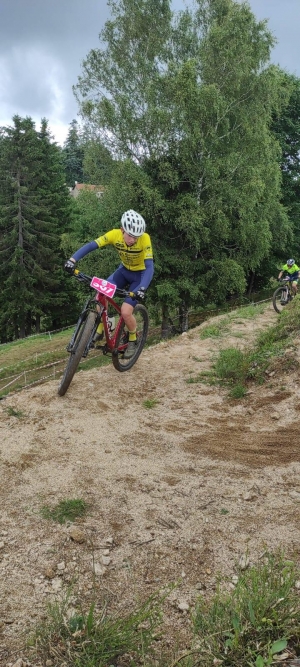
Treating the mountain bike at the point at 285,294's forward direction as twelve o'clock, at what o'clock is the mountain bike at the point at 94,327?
the mountain bike at the point at 94,327 is roughly at 11 o'clock from the mountain bike at the point at 285,294.

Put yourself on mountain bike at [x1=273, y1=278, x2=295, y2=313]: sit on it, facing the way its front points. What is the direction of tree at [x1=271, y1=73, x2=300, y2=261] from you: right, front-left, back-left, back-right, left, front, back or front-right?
back-right

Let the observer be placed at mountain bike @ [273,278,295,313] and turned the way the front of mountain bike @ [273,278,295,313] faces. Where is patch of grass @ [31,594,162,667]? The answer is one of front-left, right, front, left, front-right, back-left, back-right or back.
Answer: front-left

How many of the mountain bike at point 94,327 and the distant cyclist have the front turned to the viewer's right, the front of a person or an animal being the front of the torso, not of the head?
0

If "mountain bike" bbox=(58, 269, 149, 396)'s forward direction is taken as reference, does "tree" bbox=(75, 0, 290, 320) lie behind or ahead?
behind

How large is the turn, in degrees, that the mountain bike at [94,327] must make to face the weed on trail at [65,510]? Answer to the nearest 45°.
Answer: approximately 45° to its left

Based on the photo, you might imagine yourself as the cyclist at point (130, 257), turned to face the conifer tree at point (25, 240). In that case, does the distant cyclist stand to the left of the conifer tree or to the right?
right

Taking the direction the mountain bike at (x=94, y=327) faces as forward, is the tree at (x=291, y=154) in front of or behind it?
behind

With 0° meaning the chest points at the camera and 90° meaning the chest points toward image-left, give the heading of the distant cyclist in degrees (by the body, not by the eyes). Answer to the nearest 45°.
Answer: approximately 45°

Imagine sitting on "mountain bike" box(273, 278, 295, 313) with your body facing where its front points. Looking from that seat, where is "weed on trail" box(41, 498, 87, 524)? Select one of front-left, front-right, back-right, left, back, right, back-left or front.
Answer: front-left

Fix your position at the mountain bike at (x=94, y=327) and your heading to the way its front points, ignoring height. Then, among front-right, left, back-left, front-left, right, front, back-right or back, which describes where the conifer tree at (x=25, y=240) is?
back-right
